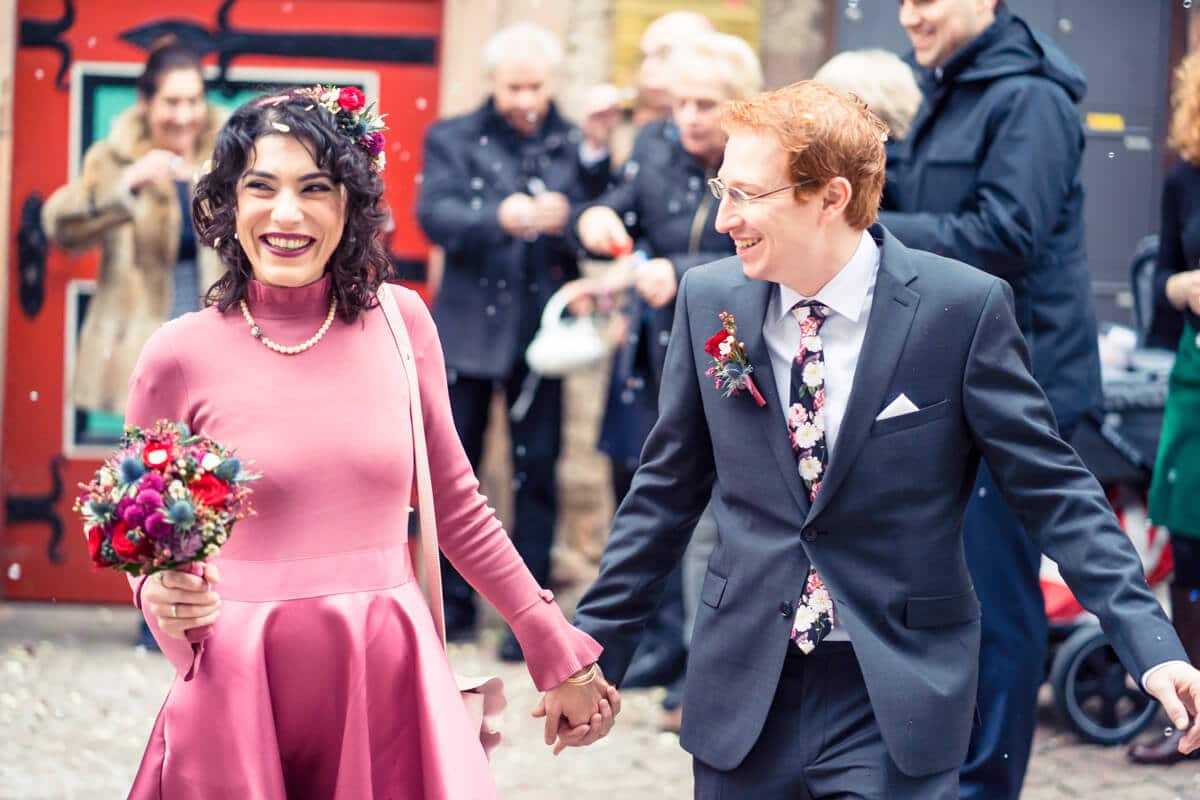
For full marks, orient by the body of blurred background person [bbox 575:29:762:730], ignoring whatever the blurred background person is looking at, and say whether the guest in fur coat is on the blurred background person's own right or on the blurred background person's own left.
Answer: on the blurred background person's own right

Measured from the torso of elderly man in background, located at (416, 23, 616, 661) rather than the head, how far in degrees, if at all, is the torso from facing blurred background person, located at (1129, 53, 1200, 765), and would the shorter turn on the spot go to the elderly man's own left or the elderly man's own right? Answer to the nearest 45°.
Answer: approximately 45° to the elderly man's own left

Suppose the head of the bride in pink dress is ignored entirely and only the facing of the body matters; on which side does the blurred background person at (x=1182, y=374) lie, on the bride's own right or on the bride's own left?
on the bride's own left

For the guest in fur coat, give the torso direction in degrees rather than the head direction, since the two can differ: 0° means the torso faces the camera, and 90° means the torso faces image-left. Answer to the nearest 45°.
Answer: approximately 315°

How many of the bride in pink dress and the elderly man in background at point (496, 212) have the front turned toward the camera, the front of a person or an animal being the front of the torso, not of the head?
2

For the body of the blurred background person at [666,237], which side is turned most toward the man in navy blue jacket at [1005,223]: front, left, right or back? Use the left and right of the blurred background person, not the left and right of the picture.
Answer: left
